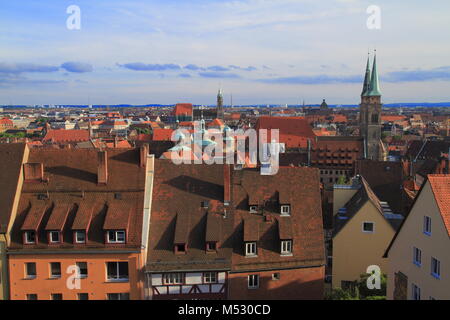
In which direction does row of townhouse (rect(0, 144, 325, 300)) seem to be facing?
toward the camera

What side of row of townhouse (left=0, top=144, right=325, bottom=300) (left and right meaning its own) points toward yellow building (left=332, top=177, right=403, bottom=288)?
left

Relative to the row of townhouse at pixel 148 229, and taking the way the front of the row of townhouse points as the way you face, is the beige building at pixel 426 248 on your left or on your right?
on your left

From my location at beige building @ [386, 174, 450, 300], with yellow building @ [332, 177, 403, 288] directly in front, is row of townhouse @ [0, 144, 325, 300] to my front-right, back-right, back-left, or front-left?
front-left

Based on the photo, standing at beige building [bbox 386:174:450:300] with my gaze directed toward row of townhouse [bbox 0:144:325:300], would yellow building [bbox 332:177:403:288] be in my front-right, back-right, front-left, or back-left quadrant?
front-right
